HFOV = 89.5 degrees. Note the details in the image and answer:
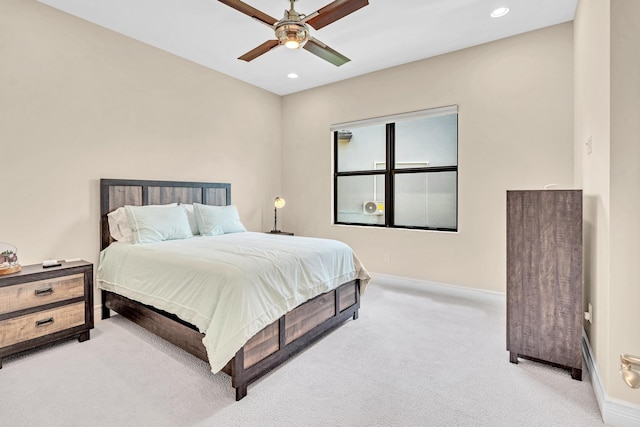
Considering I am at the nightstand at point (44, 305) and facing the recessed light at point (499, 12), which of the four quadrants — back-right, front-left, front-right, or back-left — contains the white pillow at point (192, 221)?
front-left

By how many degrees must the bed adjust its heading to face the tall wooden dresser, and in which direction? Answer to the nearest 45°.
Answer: approximately 45° to its left

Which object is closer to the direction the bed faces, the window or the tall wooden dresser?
the tall wooden dresser

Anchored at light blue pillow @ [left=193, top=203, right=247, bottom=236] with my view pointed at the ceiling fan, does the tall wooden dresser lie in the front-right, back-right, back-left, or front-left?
front-left

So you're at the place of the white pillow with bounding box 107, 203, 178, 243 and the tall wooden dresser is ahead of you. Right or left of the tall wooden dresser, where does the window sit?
left

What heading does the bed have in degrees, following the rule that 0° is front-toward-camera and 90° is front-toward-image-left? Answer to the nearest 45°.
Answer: approximately 315°

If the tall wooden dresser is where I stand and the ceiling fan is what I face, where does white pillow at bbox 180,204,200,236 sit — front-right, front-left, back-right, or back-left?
front-right

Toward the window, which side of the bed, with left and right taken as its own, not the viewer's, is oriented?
left
